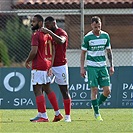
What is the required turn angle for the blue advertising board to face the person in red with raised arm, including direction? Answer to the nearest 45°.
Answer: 0° — it already faces them

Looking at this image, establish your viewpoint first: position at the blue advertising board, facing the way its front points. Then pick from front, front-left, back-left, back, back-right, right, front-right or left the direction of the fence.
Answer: back

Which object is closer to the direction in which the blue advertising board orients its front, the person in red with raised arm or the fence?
the person in red with raised arm

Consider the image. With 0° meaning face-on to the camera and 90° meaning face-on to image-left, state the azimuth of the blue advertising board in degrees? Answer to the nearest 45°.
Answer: approximately 0°
